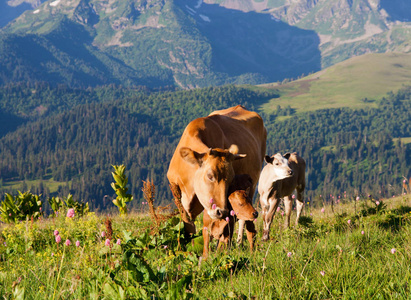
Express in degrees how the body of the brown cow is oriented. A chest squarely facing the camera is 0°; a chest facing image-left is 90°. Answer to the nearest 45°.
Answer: approximately 45°

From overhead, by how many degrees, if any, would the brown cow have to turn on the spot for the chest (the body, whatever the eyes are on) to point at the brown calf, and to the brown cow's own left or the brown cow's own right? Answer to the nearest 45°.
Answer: approximately 45° to the brown cow's own left
